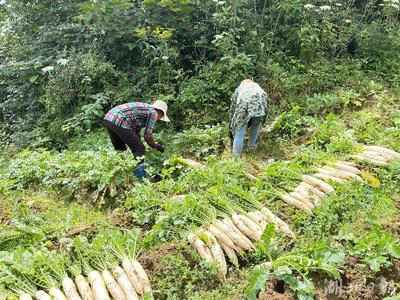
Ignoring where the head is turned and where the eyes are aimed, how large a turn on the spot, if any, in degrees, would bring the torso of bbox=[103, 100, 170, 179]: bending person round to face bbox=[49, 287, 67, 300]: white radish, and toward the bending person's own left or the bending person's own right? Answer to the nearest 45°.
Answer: approximately 90° to the bending person's own right

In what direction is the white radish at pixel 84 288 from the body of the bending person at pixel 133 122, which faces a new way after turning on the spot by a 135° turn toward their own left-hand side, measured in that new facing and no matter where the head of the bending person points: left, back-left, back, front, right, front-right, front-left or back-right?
back-left

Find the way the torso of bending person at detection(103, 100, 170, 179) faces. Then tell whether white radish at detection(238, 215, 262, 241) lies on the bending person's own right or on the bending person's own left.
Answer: on the bending person's own right

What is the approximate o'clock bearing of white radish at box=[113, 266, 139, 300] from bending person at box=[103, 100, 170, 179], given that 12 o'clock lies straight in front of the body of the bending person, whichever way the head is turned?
The white radish is roughly at 3 o'clock from the bending person.

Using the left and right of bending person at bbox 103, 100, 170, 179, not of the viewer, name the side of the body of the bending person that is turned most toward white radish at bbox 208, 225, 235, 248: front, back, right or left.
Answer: right

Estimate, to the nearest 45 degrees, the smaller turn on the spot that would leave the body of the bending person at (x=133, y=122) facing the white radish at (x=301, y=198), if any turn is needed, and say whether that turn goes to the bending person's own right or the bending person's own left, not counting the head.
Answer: approximately 45° to the bending person's own right

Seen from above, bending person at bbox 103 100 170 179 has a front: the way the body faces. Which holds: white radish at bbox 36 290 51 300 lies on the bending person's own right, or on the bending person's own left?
on the bending person's own right

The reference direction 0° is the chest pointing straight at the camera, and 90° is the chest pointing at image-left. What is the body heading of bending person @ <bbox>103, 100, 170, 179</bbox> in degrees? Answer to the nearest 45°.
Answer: approximately 270°

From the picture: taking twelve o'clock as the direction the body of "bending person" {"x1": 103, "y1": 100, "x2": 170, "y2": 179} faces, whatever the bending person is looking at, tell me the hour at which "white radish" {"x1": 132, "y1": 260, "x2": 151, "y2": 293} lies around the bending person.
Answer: The white radish is roughly at 3 o'clock from the bending person.

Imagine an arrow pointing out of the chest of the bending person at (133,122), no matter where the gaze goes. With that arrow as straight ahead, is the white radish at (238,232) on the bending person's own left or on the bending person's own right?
on the bending person's own right

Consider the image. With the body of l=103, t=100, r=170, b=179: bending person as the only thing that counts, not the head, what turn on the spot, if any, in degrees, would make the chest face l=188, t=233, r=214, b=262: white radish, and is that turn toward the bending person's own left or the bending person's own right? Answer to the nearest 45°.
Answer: approximately 90° to the bending person's own right
